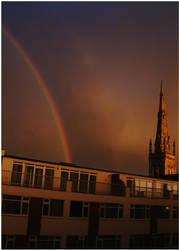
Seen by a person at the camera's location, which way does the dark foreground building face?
facing the viewer and to the right of the viewer
